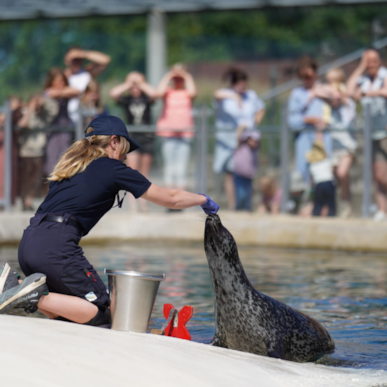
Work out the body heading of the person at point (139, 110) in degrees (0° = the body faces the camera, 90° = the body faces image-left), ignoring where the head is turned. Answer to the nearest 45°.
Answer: approximately 0°

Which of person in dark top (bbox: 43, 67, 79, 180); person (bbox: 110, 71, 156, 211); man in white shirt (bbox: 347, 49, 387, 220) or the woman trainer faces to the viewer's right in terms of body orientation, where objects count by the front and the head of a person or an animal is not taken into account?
the woman trainer

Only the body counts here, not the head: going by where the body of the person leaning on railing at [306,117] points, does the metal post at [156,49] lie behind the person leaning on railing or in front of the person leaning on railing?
behind

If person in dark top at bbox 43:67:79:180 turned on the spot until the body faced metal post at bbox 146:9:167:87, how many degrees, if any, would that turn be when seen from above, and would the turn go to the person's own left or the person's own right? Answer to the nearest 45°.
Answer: approximately 180°

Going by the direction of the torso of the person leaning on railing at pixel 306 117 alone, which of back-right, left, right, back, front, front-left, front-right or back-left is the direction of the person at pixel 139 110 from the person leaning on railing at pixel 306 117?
back-right

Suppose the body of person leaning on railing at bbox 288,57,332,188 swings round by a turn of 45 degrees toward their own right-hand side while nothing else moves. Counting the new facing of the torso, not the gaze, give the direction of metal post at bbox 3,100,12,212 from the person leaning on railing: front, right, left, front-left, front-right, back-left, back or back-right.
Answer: right

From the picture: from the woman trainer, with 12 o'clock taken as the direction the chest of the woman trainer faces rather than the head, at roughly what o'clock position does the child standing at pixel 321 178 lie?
The child standing is roughly at 10 o'clock from the woman trainer.

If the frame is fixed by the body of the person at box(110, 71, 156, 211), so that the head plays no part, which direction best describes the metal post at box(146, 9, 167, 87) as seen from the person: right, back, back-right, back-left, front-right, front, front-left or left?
back

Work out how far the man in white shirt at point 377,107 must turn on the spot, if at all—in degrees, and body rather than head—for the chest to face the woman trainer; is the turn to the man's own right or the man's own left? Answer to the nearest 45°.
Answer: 0° — they already face them

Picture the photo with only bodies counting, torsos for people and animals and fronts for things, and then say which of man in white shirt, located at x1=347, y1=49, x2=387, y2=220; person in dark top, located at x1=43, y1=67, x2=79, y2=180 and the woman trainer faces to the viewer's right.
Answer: the woman trainer

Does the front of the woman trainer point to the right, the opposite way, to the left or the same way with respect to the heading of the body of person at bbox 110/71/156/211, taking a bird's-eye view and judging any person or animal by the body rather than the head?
to the left
